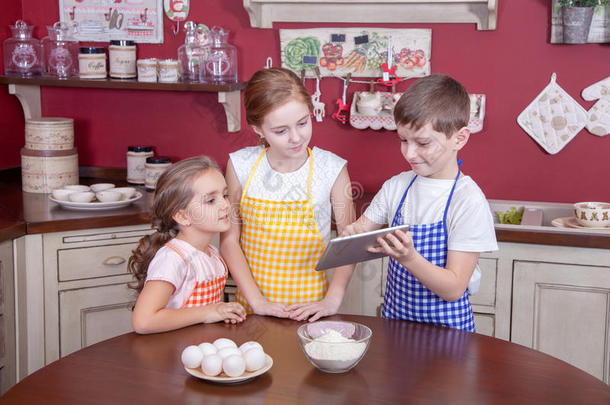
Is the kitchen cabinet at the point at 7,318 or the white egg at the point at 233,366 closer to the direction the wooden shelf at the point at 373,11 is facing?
the white egg

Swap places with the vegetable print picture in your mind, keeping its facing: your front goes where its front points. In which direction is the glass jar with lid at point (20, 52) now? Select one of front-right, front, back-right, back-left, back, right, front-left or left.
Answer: right

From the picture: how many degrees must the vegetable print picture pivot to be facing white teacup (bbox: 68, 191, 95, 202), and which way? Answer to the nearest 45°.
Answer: approximately 90° to its right

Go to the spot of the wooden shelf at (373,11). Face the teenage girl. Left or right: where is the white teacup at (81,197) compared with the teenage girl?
right

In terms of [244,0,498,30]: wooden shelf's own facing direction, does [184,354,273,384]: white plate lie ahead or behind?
ahead

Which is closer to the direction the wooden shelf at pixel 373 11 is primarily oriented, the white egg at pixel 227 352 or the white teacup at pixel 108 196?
the white egg

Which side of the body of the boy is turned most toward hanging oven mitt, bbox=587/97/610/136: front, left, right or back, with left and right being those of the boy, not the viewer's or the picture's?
back

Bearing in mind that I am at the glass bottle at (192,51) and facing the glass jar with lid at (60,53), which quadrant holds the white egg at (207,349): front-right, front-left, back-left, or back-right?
back-left

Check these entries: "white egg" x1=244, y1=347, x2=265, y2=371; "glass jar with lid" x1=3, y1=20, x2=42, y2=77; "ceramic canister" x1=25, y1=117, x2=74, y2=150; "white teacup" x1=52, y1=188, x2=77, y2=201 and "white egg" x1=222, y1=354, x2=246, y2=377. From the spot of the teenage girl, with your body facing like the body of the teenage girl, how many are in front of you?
2
